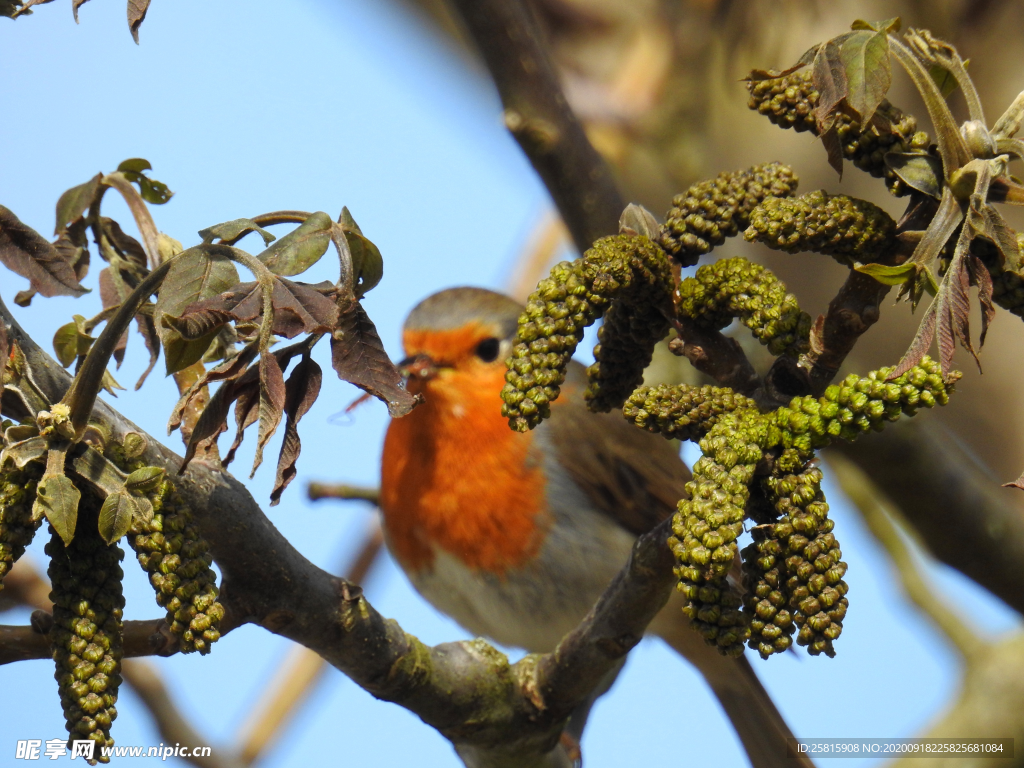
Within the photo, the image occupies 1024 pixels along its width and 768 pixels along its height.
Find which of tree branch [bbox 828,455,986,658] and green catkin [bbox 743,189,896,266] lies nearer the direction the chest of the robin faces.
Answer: the green catkin

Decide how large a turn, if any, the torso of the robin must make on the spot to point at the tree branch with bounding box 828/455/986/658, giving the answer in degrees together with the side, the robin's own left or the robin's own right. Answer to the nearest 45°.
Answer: approximately 180°

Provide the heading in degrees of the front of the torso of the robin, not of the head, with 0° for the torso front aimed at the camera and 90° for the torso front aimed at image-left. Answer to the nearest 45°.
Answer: approximately 45°

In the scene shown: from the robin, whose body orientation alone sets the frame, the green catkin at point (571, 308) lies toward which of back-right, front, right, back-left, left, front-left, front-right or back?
front-left

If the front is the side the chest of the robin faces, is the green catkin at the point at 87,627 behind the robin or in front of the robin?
in front

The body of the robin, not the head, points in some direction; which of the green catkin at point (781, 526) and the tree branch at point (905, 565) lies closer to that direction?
the green catkin

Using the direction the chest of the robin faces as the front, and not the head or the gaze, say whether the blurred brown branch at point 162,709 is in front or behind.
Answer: behind

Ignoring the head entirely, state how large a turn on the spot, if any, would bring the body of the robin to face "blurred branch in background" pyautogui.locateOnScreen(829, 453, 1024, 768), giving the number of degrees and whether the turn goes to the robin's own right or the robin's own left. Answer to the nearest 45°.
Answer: approximately 135° to the robin's own left

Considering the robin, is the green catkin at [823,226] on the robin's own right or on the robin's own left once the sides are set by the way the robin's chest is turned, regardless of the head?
on the robin's own left
